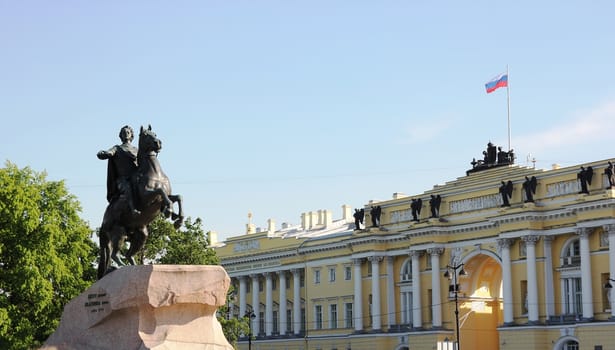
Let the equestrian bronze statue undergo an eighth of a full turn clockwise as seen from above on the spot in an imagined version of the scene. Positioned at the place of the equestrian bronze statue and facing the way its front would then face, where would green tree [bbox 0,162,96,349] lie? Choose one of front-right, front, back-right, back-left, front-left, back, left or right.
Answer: back
